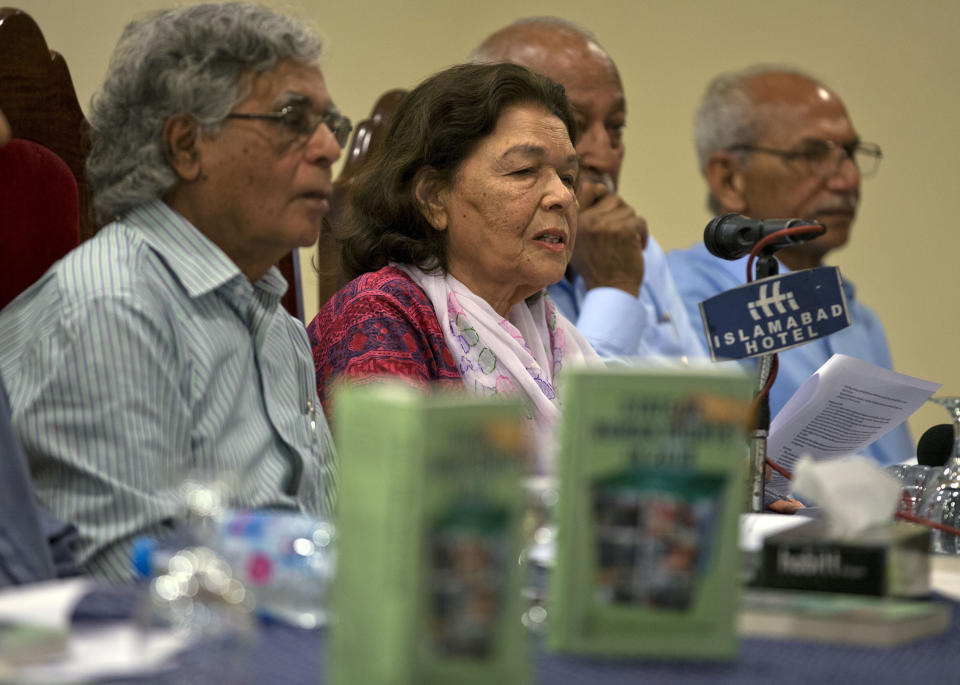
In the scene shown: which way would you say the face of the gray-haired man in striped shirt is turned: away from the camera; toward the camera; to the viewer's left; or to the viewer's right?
to the viewer's right

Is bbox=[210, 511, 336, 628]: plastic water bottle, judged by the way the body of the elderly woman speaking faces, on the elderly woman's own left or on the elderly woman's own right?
on the elderly woman's own right

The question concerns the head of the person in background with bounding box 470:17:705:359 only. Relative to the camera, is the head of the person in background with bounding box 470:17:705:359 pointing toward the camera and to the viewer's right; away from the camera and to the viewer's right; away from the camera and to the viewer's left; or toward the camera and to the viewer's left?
toward the camera and to the viewer's right

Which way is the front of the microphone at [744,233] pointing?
to the viewer's left

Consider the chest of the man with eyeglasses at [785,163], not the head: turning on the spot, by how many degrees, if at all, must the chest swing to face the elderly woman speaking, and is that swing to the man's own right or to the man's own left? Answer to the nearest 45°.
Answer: approximately 45° to the man's own right

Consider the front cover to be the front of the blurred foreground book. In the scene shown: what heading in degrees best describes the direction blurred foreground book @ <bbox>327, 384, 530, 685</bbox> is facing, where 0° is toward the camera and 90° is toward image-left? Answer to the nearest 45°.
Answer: approximately 315°

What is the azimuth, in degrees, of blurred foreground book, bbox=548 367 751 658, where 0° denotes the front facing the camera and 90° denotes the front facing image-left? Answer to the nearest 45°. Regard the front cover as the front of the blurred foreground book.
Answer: approximately 0°

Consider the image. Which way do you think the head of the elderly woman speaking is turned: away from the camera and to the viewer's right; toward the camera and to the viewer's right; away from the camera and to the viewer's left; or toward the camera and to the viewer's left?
toward the camera and to the viewer's right

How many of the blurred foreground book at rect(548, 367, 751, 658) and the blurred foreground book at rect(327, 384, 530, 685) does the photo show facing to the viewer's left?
0

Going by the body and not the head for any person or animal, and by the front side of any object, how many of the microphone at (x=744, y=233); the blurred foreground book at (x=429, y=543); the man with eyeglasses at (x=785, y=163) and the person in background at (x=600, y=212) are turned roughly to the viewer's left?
1

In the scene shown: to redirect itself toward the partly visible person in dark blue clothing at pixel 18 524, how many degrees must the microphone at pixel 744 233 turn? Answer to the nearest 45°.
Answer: approximately 45° to its left

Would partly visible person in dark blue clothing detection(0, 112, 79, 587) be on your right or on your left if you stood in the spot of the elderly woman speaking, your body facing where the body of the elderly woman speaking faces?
on your right

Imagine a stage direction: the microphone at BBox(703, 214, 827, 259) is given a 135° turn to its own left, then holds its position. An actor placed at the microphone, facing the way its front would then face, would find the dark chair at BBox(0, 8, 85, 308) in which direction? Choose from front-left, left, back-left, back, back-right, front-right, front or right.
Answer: back-right

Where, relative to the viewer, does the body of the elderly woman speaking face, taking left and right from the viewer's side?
facing the viewer and to the right of the viewer

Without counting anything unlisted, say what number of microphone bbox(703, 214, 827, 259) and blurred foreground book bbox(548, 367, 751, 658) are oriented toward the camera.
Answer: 1
